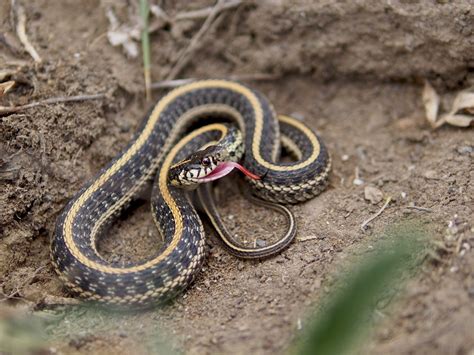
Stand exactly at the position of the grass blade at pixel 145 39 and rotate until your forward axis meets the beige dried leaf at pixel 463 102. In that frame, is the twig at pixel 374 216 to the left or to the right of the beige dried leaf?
right

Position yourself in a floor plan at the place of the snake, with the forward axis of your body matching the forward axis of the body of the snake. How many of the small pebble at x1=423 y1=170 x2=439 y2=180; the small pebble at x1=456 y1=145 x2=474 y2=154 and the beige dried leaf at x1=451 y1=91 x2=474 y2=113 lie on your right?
0

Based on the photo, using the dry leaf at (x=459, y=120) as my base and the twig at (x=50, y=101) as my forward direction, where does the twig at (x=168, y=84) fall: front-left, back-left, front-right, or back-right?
front-right

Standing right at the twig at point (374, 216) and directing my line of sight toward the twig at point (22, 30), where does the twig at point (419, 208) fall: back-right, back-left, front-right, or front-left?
back-right

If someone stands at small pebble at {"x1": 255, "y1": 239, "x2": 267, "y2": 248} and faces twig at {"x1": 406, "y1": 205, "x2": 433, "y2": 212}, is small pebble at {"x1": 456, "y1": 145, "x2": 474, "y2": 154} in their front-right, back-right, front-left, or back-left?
front-left

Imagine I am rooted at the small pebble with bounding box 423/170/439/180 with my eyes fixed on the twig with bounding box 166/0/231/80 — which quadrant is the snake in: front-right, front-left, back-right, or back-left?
front-left
